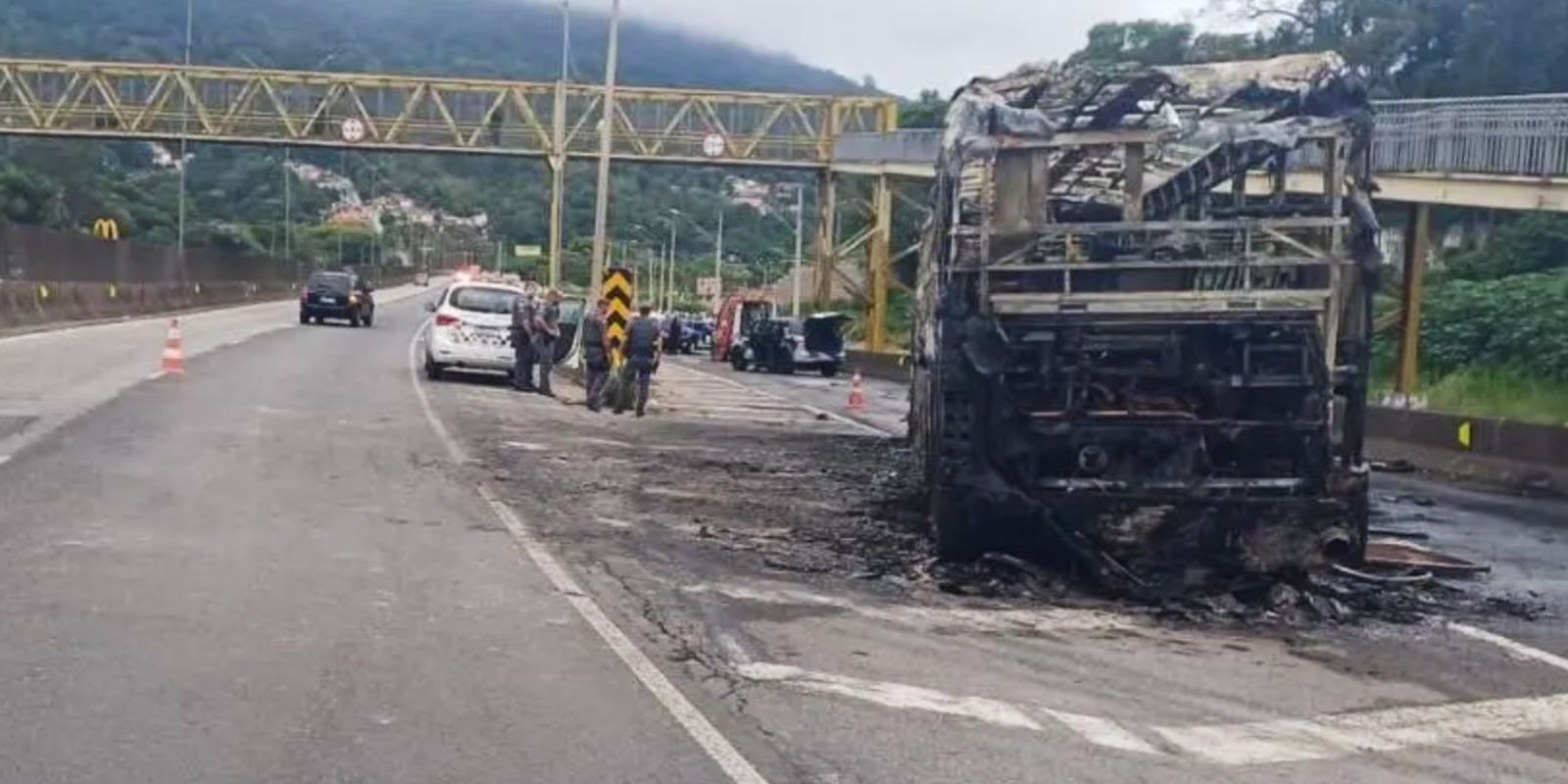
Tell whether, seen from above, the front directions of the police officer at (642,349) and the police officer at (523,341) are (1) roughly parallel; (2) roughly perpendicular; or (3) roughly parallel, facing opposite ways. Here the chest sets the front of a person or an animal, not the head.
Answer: roughly perpendicular

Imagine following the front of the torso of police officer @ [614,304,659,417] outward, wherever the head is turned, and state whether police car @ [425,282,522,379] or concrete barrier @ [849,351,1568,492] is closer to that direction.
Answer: the police car

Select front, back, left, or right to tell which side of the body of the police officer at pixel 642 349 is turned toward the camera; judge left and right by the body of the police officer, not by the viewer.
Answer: back

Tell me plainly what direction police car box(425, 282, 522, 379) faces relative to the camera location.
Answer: facing away from the viewer

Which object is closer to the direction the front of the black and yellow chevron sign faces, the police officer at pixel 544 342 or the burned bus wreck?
the burned bus wreck

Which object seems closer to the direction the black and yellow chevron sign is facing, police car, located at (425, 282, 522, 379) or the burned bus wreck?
the burned bus wreck

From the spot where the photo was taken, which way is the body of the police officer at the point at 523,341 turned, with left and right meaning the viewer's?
facing to the right of the viewer

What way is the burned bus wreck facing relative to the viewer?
away from the camera

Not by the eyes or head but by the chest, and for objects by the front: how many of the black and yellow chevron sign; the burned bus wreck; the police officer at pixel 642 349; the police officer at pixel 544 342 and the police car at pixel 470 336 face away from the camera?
3
